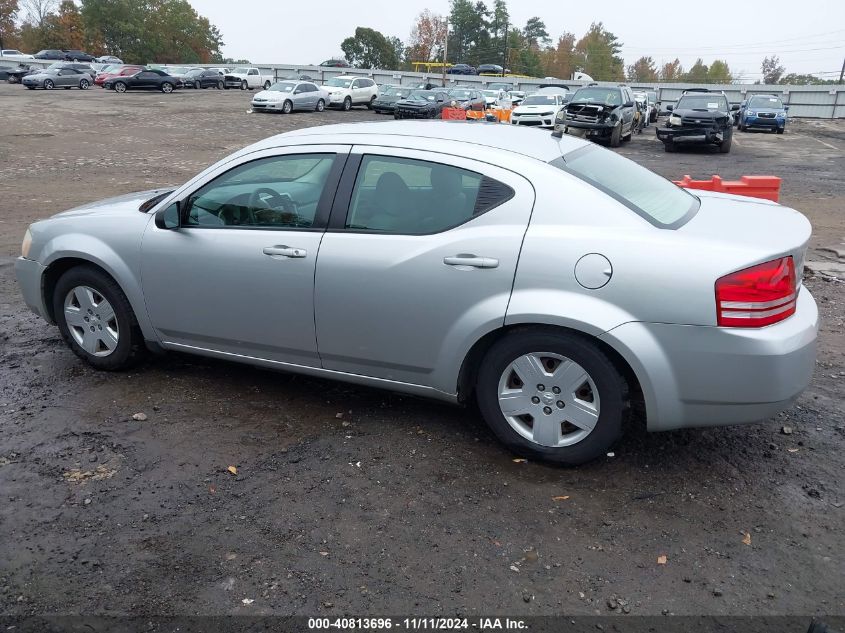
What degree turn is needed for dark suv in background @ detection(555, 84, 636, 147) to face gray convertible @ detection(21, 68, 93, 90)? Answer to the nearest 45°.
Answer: approximately 90° to its right

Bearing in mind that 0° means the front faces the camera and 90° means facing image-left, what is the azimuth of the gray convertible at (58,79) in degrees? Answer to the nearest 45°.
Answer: approximately 45°

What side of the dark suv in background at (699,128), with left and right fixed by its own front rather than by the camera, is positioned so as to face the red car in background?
right

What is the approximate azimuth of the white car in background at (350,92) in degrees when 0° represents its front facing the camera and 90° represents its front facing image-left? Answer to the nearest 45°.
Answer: approximately 45°

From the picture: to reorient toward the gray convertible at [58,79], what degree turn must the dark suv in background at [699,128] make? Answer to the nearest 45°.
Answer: approximately 90° to its right

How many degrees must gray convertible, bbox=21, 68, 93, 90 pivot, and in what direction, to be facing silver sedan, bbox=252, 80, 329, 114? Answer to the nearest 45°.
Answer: approximately 90° to its left

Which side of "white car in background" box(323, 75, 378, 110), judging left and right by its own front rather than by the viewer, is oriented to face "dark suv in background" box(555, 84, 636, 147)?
left

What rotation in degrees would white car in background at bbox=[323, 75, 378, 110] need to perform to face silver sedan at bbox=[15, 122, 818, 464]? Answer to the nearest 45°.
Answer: approximately 45° to its left

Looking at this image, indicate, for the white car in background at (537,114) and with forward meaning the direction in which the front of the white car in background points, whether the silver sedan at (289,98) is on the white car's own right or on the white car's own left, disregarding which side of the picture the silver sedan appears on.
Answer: on the white car's own right
